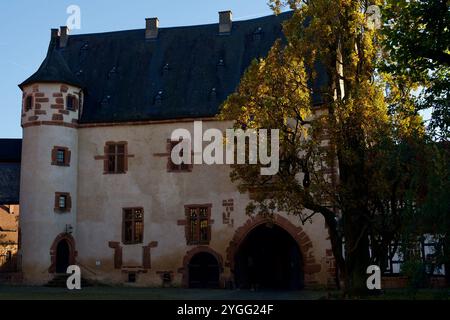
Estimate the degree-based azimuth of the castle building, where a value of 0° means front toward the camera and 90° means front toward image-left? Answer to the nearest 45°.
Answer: approximately 0°

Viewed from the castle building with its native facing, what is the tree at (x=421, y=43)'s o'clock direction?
The tree is roughly at 11 o'clock from the castle building.

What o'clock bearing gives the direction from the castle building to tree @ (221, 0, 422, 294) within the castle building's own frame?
The tree is roughly at 11 o'clock from the castle building.
